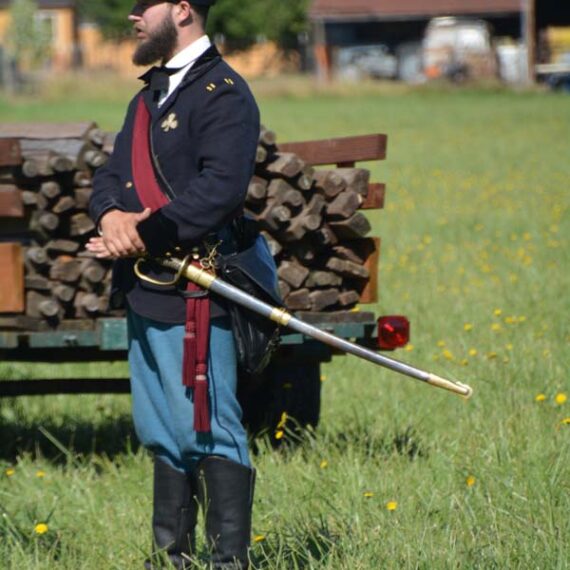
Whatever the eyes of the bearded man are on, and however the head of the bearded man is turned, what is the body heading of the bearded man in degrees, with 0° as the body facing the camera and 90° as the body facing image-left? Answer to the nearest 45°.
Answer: approximately 45°

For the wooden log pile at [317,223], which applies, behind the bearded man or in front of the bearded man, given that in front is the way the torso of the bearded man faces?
behind

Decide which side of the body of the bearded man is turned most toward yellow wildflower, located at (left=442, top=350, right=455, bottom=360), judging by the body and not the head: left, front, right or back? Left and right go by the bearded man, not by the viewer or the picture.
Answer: back

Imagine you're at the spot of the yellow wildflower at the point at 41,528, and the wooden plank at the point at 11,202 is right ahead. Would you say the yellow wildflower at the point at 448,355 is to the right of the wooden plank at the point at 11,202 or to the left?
right

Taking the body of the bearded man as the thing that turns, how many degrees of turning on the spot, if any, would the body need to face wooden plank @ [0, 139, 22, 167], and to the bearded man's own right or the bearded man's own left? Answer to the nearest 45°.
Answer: approximately 90° to the bearded man's own right

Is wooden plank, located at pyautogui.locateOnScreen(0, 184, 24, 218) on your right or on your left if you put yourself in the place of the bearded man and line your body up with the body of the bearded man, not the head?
on your right

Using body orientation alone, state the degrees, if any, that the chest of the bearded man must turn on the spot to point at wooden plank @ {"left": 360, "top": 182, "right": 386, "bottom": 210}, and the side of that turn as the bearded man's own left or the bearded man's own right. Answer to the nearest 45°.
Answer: approximately 180°
